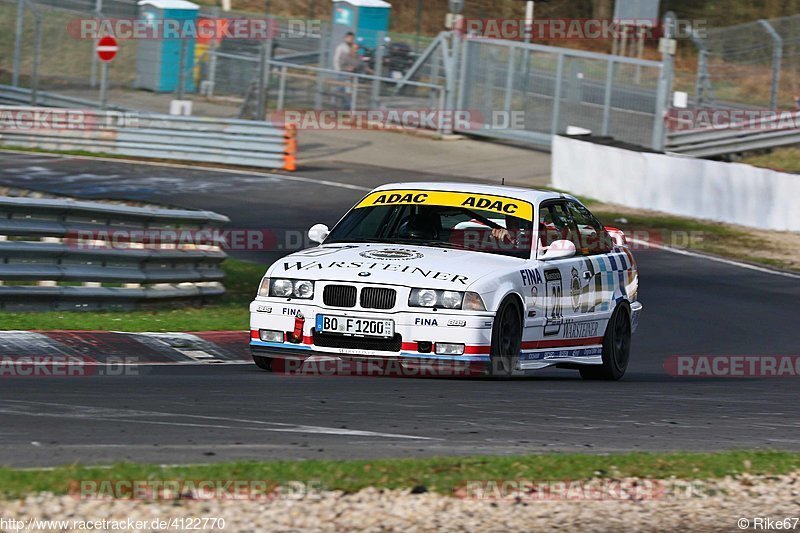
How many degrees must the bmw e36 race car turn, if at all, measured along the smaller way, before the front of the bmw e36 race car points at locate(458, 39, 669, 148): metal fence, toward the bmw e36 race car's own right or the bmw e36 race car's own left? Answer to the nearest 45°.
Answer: approximately 135° to the bmw e36 race car's own right

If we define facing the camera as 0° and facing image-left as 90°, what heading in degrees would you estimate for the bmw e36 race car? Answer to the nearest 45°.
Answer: approximately 45°

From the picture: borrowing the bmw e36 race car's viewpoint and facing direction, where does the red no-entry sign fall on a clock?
The red no-entry sign is roughly at 4 o'clock from the bmw e36 race car.

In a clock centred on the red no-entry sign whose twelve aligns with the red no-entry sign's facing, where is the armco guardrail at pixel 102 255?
The armco guardrail is roughly at 12 o'clock from the red no-entry sign.

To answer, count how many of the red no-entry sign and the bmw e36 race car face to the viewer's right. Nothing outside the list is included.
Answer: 0

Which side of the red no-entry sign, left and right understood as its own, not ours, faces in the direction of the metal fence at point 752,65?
left

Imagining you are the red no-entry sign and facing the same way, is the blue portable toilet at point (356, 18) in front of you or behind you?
behind

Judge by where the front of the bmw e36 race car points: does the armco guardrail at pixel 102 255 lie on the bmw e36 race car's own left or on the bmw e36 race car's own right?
on the bmw e36 race car's own right

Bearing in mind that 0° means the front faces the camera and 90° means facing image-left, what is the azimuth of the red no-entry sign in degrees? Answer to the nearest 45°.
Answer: approximately 0°

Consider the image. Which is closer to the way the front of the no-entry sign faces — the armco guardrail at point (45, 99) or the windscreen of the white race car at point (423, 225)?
the windscreen of the white race car

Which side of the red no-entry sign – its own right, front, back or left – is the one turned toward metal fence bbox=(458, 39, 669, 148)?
left
